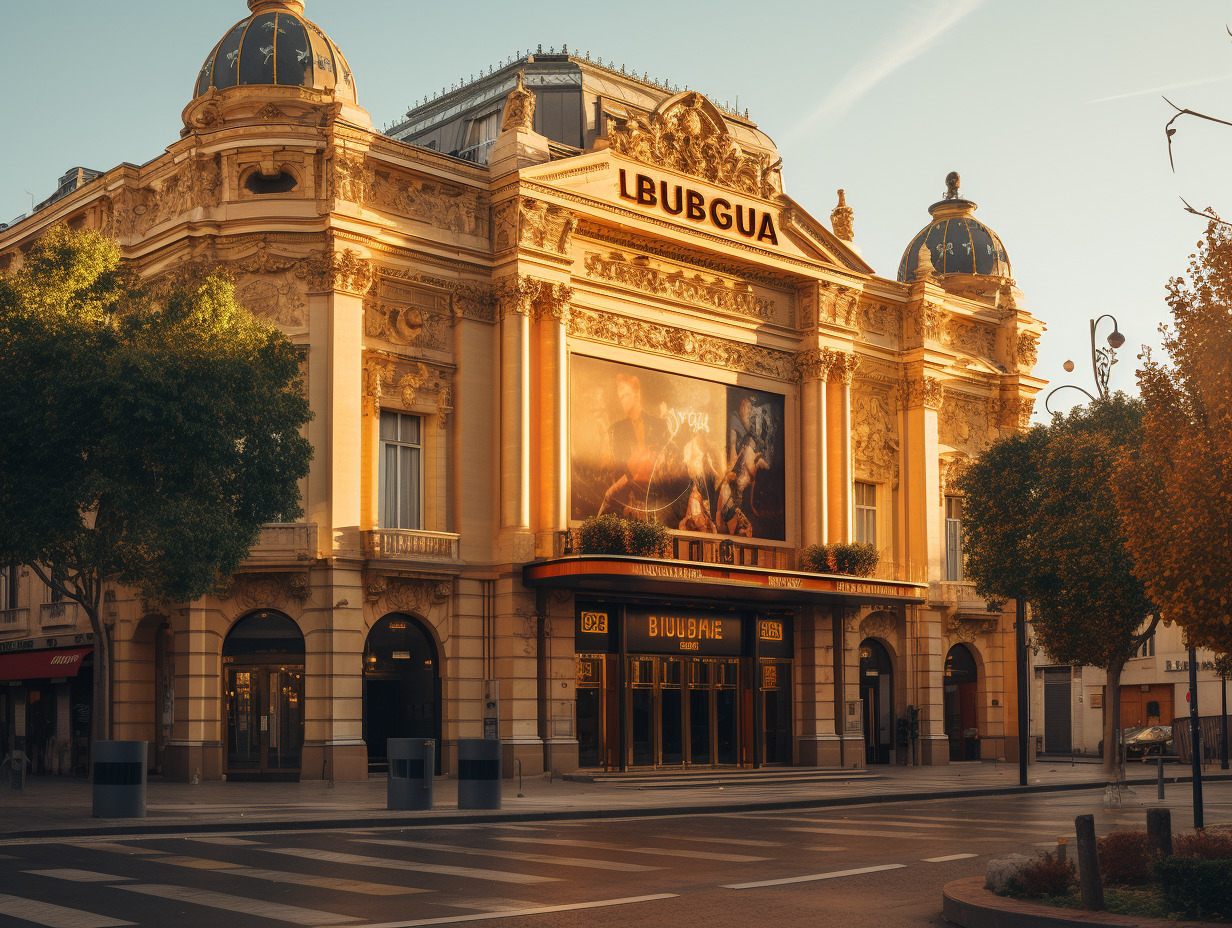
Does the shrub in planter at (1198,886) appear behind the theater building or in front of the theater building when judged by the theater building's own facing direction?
in front

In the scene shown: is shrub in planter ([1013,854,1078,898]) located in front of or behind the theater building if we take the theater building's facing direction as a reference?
in front

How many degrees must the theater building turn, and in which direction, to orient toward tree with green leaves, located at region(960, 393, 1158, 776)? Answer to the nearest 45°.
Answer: approximately 45° to its left

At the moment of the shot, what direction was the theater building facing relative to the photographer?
facing the viewer and to the right of the viewer

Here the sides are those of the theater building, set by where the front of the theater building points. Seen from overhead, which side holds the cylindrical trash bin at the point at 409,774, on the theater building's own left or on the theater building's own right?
on the theater building's own right
